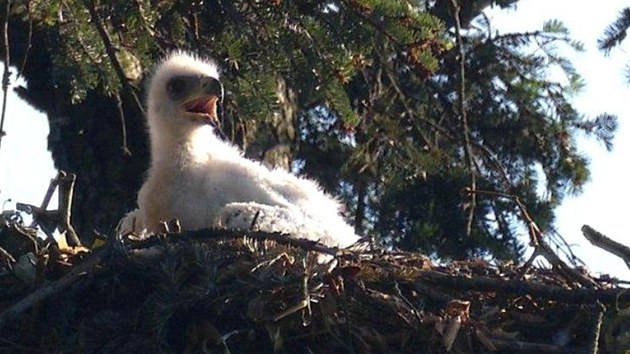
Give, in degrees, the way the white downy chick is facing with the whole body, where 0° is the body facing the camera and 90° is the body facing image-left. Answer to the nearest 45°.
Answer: approximately 45°
